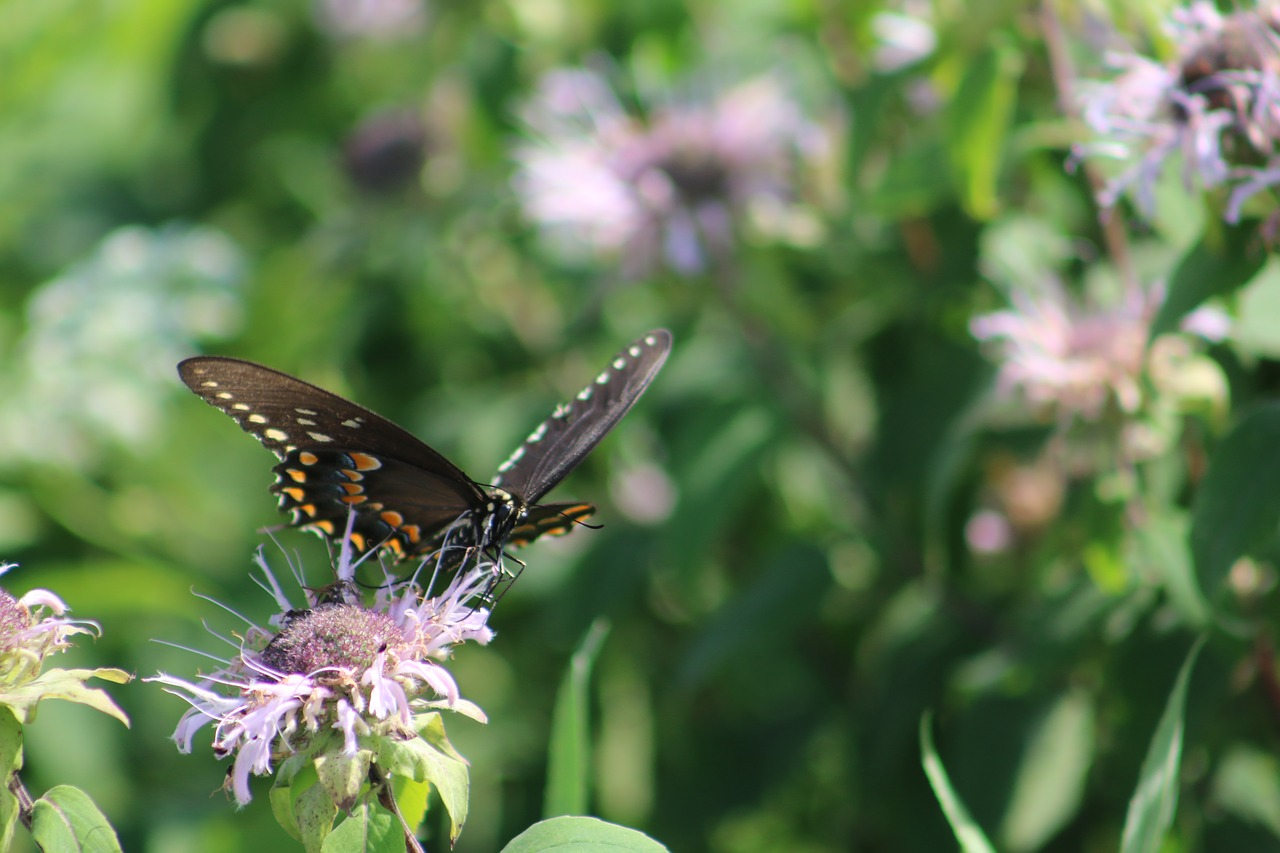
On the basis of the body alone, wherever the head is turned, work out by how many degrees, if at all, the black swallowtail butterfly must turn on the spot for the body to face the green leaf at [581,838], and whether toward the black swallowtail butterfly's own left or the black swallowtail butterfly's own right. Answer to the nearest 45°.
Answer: approximately 45° to the black swallowtail butterfly's own right

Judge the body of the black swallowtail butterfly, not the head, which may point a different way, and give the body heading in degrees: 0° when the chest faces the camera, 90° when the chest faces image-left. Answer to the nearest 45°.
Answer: approximately 315°

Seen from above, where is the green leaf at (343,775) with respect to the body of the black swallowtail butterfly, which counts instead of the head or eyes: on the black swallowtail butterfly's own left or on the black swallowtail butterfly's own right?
on the black swallowtail butterfly's own right
